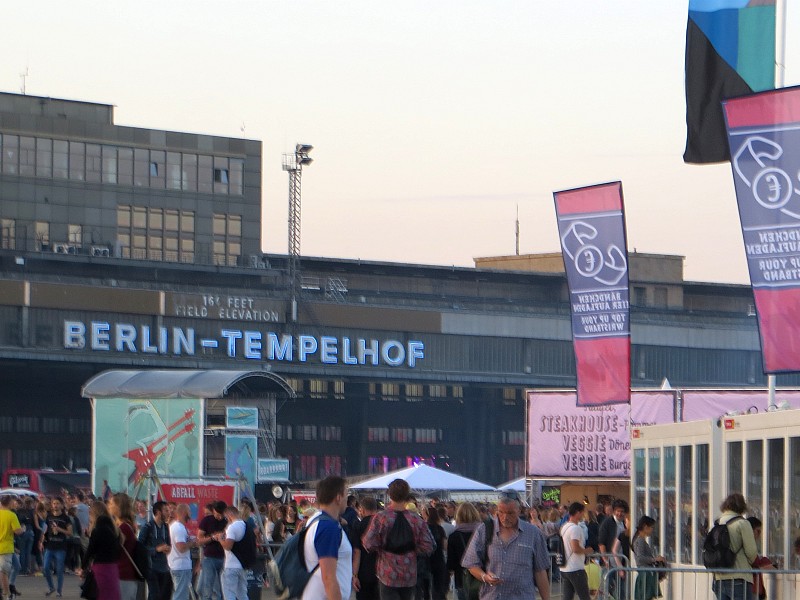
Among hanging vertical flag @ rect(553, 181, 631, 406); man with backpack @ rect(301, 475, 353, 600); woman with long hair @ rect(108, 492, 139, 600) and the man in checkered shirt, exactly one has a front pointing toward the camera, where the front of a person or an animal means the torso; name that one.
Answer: the man in checkered shirt

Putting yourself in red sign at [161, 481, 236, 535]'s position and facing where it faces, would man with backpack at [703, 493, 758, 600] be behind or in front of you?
in front

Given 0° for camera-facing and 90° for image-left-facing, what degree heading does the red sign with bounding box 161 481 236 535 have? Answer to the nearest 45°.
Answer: approximately 0°

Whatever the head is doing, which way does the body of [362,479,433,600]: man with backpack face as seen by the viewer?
away from the camera

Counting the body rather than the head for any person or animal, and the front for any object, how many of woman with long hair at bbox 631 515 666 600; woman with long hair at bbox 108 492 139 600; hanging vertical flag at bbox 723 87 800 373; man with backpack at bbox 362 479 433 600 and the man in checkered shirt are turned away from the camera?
2

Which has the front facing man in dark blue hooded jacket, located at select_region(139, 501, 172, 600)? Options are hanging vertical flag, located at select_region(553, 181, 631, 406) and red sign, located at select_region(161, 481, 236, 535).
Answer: the red sign

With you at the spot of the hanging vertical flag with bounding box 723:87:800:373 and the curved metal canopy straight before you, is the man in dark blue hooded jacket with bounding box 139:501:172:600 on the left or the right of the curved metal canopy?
left
